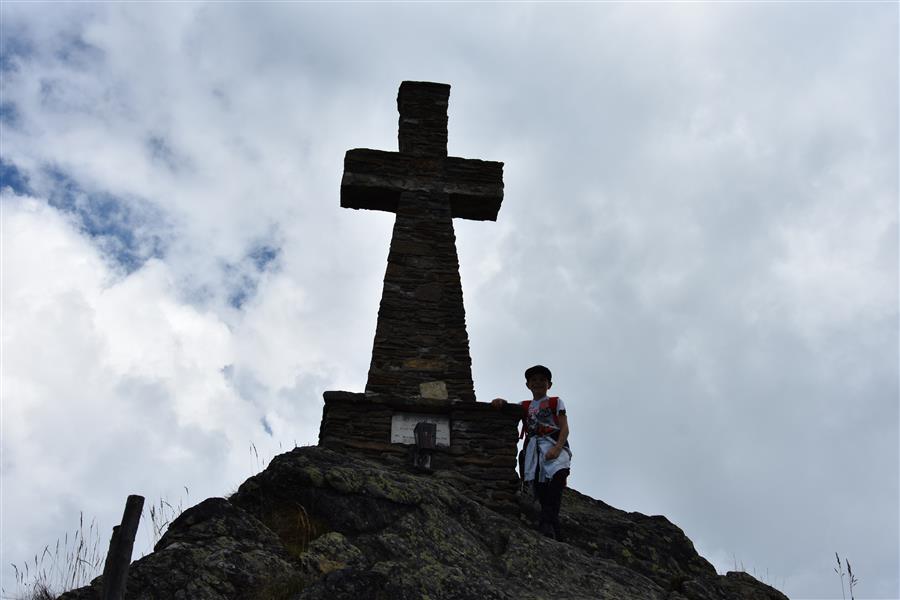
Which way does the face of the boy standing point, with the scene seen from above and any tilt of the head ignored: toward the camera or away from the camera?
toward the camera

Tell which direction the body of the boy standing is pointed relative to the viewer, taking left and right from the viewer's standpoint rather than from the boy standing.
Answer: facing the viewer

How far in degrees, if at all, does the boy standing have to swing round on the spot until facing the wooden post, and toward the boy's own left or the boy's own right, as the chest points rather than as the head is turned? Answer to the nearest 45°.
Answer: approximately 45° to the boy's own right
